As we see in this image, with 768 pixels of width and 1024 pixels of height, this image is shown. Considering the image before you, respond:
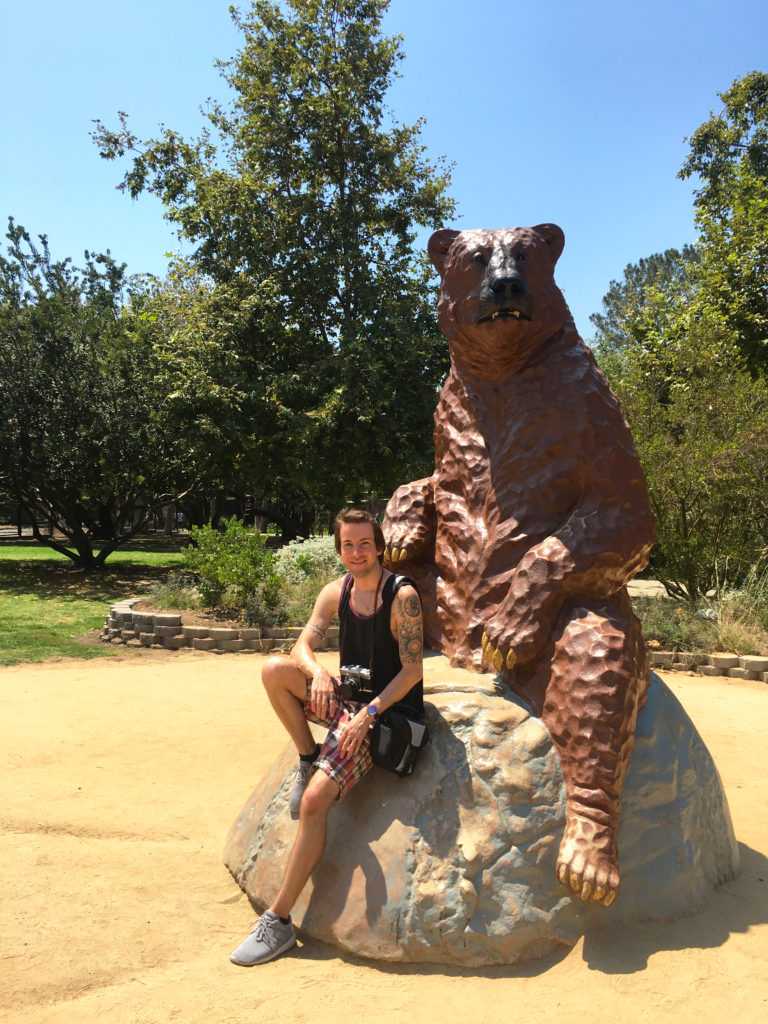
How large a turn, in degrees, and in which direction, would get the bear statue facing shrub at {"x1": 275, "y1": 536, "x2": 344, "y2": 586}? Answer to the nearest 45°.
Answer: approximately 180°

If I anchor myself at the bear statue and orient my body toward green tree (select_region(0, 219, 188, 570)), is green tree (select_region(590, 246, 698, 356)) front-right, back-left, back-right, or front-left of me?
front-right

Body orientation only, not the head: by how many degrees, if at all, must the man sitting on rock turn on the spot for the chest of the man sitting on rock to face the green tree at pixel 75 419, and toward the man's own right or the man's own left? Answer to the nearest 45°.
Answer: approximately 135° to the man's own right

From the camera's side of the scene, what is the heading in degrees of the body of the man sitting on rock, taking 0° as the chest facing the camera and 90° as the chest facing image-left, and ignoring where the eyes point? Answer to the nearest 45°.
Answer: approximately 45°

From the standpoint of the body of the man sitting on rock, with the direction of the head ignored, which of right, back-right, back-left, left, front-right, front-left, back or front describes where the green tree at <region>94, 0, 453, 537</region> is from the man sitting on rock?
back-right

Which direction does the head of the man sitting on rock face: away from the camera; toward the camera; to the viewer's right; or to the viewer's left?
toward the camera

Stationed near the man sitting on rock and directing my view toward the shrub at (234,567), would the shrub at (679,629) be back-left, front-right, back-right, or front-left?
front-right

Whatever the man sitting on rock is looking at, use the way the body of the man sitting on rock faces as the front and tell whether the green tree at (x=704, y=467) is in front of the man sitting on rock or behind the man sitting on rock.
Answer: behind

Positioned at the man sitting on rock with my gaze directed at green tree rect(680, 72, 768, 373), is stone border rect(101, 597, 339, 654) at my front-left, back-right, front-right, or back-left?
front-left

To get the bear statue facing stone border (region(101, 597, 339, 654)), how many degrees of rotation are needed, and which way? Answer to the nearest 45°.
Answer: approximately 135° to its right

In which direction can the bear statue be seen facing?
toward the camera

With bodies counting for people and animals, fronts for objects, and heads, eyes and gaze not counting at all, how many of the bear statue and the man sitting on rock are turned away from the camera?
0
